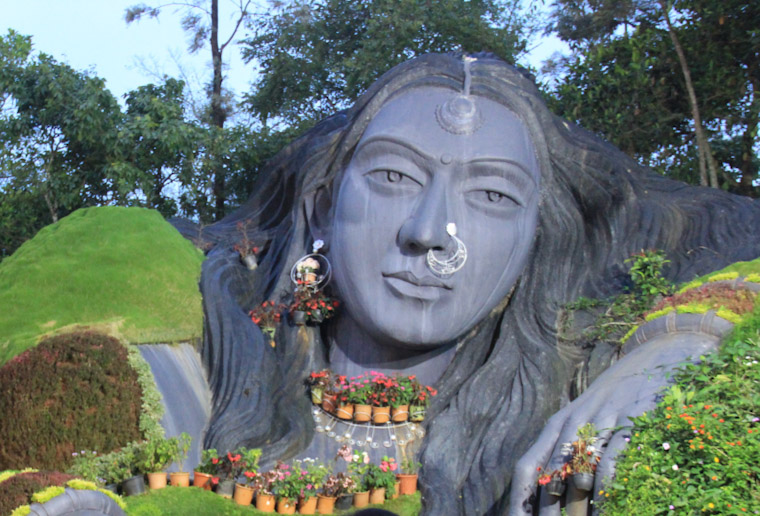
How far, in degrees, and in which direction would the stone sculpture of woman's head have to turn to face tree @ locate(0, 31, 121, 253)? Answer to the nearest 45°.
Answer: approximately 135° to its right

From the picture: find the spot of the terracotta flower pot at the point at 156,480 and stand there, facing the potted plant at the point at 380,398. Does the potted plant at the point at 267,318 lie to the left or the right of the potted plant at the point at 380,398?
left

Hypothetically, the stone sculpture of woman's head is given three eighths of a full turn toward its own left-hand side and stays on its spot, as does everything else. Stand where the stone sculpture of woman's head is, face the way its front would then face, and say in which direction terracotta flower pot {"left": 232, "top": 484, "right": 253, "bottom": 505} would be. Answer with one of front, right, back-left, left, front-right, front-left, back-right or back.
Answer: back

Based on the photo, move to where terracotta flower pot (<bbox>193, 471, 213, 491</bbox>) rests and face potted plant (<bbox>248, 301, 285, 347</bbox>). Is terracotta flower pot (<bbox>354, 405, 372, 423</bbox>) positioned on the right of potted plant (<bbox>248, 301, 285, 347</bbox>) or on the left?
right

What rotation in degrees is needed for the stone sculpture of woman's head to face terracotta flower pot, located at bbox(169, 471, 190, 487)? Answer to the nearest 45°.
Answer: approximately 45° to its right

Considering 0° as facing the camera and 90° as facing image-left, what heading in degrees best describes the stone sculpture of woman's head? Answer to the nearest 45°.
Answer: approximately 0°
